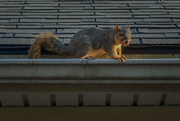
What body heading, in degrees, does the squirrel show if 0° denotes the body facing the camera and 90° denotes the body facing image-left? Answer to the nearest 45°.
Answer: approximately 270°
